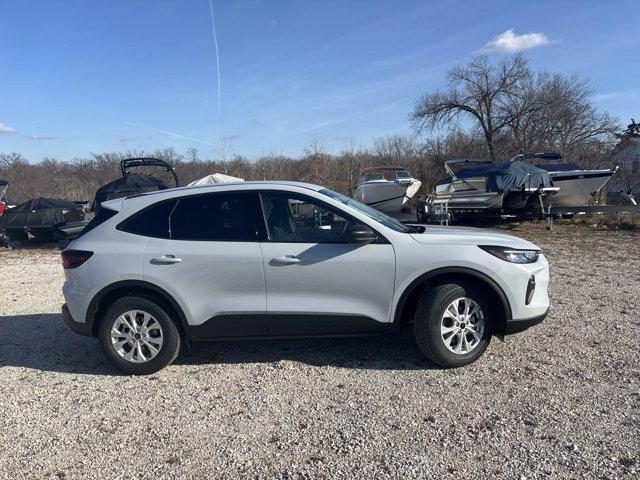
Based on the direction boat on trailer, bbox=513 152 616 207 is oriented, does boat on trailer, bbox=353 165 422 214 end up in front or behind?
behind

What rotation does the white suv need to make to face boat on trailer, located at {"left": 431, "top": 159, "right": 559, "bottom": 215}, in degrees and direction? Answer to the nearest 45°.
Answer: approximately 45° to its left

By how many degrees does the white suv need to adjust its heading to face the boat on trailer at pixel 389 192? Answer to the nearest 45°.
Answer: approximately 90° to its left

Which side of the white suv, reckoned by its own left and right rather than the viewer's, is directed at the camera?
right

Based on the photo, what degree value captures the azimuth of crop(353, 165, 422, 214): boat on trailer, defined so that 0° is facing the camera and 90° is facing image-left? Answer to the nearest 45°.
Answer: approximately 315°

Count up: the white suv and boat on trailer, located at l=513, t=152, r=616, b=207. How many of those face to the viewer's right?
2

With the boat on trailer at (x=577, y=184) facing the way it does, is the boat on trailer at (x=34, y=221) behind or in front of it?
behind

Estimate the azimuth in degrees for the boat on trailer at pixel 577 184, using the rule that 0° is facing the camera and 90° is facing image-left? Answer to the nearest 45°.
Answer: approximately 270°

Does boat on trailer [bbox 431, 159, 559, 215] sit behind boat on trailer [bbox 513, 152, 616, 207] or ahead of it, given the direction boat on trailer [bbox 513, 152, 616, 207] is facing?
behind
